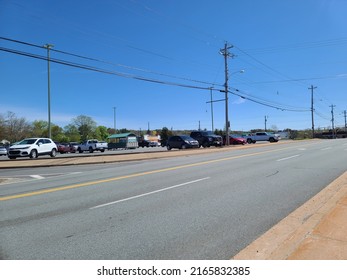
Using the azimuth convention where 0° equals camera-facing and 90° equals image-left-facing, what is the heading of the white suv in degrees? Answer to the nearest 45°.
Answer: approximately 45°

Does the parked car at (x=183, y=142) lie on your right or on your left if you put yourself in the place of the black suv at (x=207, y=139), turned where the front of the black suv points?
on your right

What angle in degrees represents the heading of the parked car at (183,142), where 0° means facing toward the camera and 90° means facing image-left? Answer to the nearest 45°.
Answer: approximately 315°

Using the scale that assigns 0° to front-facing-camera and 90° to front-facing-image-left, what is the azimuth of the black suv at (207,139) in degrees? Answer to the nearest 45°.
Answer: approximately 315°

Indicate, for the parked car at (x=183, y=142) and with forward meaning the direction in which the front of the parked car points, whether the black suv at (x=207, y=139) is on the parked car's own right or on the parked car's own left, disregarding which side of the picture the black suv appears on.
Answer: on the parked car's own left

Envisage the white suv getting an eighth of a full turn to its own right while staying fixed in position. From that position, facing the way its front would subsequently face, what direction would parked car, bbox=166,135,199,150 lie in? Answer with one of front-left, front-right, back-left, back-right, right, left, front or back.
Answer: back

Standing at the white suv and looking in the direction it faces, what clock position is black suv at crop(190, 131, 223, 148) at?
The black suv is roughly at 7 o'clock from the white suv.

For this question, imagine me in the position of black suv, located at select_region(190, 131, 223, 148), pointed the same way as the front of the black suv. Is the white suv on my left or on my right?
on my right
